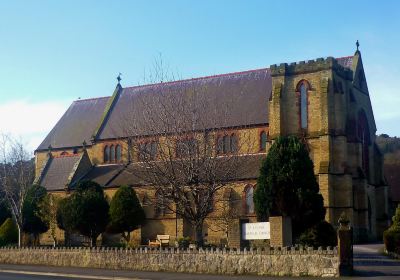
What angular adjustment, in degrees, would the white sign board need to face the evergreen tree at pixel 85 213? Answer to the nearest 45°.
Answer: approximately 135° to its right

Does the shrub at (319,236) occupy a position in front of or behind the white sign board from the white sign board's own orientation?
behind

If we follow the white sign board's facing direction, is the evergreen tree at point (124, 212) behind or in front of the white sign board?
behind

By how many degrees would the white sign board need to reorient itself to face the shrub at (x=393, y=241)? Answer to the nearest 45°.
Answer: approximately 135° to its left

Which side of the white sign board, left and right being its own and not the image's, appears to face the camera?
front
